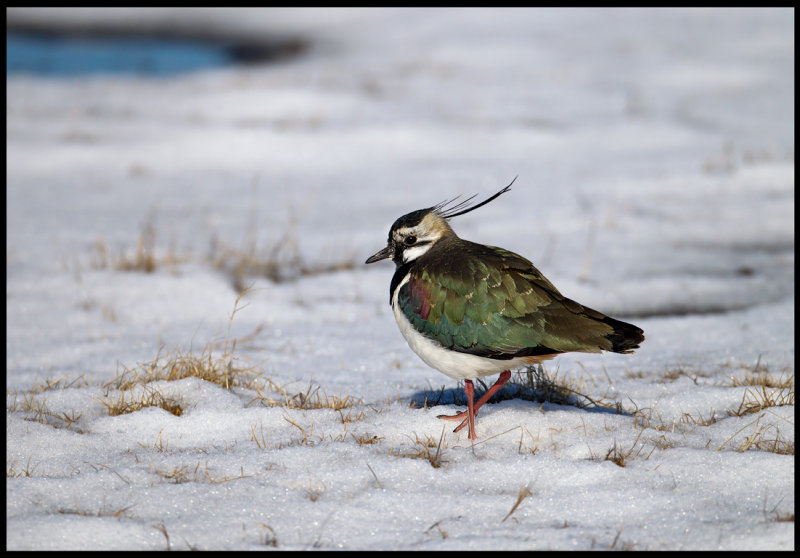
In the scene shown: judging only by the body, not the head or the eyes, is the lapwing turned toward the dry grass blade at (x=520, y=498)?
no

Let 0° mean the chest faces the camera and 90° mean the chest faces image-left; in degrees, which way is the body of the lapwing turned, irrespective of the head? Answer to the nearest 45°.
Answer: approximately 90°
